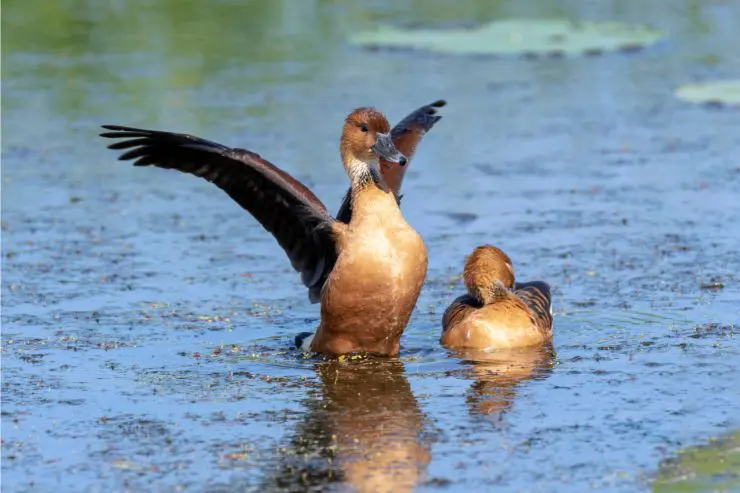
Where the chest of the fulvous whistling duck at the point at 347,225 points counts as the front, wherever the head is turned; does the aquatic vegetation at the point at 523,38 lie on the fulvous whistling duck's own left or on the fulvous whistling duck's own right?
on the fulvous whistling duck's own left

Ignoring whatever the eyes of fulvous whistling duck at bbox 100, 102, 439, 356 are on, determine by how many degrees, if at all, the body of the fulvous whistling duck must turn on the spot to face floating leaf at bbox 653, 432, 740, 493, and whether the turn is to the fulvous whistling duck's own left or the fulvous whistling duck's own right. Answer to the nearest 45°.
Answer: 0° — it already faces it

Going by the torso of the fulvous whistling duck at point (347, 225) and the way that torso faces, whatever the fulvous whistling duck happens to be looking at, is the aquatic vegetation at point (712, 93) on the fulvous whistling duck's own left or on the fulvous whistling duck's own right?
on the fulvous whistling duck's own left

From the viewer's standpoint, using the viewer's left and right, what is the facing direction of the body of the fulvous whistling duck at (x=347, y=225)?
facing the viewer and to the right of the viewer

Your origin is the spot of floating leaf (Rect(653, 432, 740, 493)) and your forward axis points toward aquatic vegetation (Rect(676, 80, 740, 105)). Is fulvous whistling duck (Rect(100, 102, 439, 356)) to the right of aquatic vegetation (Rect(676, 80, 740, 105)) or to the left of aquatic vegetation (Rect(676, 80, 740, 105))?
left

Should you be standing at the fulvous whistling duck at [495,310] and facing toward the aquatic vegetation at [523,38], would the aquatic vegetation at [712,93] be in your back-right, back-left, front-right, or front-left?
front-right
